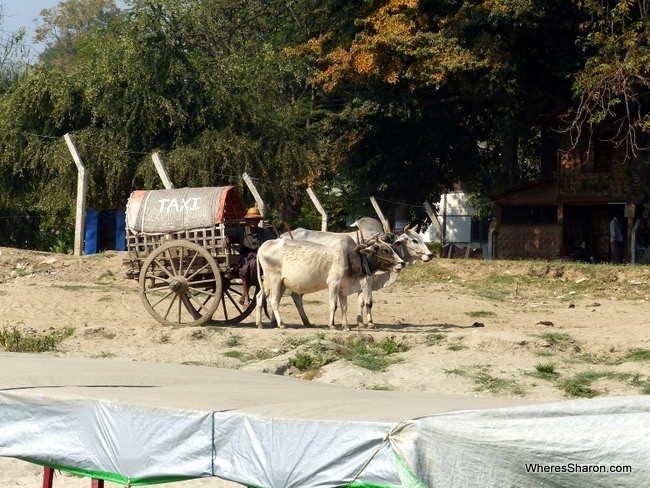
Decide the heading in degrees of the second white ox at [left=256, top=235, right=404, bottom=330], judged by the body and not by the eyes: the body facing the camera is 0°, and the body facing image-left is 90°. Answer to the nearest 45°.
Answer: approximately 270°

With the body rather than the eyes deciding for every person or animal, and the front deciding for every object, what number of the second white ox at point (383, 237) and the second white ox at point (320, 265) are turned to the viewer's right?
2

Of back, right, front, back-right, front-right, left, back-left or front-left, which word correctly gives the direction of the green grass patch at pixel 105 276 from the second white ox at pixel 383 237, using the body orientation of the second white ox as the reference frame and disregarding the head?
back-left

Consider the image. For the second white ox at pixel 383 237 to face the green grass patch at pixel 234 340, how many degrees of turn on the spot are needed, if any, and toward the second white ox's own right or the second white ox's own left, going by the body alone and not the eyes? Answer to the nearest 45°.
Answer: approximately 135° to the second white ox's own right

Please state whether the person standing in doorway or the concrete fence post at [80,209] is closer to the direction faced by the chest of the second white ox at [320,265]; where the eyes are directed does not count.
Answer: the person standing in doorway

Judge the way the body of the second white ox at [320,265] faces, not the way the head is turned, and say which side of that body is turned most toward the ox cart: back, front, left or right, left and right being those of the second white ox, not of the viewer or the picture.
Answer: back

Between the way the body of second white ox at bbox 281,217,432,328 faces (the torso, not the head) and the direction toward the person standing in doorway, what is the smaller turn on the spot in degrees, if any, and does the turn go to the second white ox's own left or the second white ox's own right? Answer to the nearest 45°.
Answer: approximately 45° to the second white ox's own left

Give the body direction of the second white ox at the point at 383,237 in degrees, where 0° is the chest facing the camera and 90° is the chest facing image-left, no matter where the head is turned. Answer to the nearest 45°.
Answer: approximately 270°
